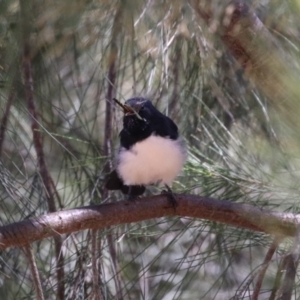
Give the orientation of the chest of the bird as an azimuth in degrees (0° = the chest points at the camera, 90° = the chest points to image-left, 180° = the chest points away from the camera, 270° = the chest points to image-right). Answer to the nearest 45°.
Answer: approximately 0°
